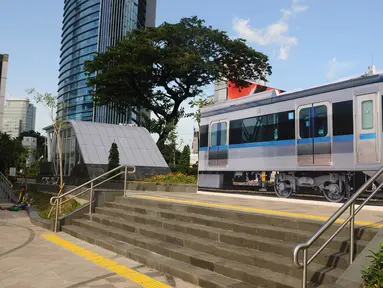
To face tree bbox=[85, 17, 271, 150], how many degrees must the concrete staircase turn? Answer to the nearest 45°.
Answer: approximately 135° to its right

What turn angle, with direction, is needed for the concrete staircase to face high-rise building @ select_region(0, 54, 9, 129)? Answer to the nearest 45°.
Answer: approximately 90° to its right

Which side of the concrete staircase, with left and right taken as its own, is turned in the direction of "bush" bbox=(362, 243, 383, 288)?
left

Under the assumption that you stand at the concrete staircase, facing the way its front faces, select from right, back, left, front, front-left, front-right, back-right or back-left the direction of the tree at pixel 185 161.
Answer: back-right

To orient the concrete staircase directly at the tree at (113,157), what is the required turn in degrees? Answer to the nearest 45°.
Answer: approximately 90° to its right

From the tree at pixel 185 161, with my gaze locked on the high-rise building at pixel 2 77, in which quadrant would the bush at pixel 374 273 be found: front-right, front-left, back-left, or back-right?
back-left

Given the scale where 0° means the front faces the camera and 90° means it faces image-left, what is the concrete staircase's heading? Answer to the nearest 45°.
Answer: approximately 45°
